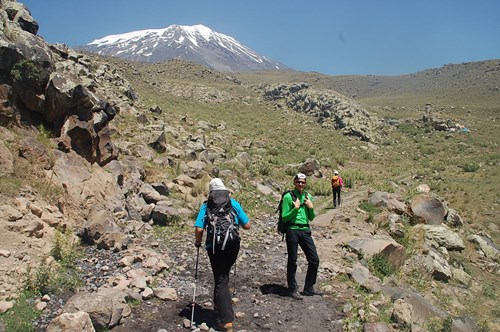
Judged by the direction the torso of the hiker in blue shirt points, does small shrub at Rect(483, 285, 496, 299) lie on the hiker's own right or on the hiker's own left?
on the hiker's own right

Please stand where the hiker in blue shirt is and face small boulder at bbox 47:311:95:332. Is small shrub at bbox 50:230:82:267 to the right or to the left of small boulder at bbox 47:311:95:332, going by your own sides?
right

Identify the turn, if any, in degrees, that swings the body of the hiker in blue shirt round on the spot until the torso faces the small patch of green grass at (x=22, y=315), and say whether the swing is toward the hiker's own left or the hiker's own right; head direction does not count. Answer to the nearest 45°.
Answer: approximately 90° to the hiker's own left

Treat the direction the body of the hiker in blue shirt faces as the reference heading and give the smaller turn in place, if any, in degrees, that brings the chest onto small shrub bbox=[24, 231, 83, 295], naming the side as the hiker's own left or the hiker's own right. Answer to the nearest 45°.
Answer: approximately 45° to the hiker's own left

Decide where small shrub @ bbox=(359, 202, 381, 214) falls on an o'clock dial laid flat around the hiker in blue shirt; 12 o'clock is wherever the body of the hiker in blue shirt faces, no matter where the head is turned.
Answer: The small shrub is roughly at 1 o'clock from the hiker in blue shirt.

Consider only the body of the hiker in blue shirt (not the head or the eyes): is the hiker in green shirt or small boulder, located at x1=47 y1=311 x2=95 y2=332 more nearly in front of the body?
the hiker in green shirt

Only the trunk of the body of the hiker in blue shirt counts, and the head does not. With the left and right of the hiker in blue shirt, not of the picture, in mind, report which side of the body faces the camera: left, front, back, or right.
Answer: back
